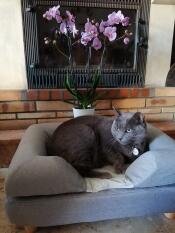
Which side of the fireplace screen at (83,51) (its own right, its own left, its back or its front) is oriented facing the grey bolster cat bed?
front

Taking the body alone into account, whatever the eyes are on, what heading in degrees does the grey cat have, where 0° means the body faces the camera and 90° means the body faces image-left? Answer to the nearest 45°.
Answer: approximately 270°

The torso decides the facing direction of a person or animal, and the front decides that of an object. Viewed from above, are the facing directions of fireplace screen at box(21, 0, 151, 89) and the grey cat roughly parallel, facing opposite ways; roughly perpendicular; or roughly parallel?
roughly perpendicular

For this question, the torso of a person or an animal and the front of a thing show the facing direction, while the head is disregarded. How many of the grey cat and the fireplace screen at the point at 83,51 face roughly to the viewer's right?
1

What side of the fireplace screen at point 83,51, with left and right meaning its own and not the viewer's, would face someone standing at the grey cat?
front

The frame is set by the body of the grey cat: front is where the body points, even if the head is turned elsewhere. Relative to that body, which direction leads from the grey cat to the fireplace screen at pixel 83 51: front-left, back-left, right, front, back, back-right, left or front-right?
left

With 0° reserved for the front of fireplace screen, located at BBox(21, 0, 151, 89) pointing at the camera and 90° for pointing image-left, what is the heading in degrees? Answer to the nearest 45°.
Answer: approximately 0°
